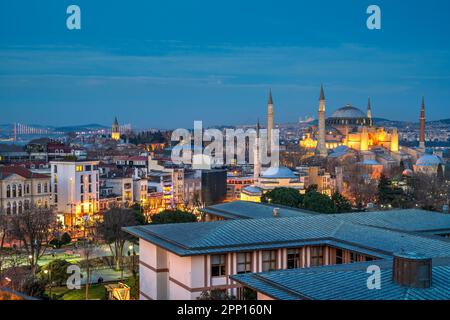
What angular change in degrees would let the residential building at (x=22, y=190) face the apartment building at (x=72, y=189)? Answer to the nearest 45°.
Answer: approximately 135° to its left

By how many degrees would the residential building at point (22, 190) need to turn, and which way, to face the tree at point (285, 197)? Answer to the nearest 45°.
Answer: approximately 45° to its left

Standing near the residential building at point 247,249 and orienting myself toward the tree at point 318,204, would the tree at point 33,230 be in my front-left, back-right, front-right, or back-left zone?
front-left

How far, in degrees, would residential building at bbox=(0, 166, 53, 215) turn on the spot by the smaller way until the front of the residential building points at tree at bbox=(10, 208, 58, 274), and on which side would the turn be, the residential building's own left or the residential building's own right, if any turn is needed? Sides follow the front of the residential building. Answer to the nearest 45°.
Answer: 0° — it already faces it

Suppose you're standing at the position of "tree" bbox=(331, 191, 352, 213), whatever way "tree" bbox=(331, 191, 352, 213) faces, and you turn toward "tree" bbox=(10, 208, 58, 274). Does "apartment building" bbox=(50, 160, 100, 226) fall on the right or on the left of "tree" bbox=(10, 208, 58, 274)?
right

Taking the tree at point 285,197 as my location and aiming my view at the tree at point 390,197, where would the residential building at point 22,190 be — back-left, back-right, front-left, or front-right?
back-left

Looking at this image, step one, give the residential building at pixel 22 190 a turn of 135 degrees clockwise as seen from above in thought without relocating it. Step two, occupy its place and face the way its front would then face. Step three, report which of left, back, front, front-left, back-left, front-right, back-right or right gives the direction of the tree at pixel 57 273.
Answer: back-left

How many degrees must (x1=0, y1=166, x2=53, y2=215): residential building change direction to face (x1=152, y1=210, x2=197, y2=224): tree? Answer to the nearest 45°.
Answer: approximately 45° to its left

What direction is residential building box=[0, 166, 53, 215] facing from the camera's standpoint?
toward the camera

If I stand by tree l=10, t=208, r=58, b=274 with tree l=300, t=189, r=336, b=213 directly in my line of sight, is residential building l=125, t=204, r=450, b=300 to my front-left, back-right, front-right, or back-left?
front-right

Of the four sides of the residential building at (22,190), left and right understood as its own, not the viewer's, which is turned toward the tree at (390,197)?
left

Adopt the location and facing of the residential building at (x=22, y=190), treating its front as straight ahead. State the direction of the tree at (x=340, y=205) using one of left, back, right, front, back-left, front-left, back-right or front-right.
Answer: front-left

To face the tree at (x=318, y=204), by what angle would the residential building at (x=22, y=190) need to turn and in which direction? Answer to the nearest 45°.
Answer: approximately 45° to its left
